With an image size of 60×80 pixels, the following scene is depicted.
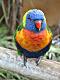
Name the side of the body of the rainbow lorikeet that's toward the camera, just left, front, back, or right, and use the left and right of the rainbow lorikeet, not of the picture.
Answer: front
